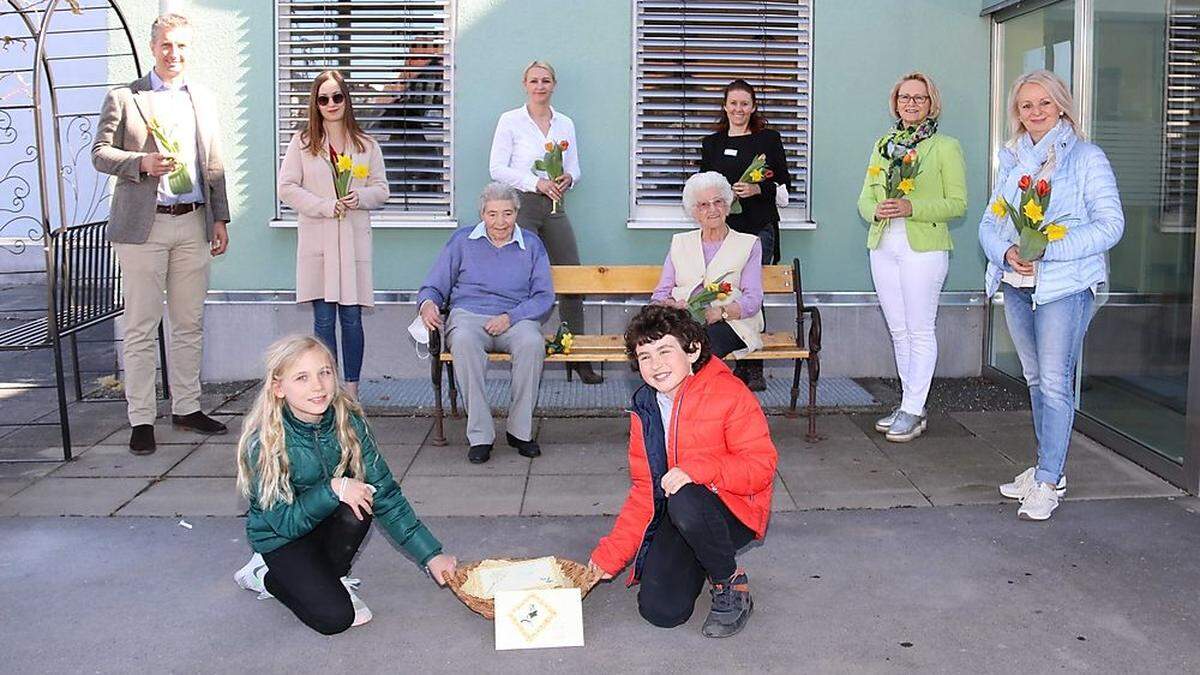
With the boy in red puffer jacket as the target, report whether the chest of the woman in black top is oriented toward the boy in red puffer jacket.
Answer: yes

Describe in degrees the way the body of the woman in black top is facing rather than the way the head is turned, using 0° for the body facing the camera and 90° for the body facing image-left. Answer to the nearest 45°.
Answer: approximately 0°

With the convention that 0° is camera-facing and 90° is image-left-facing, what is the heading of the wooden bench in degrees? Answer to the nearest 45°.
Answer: approximately 0°

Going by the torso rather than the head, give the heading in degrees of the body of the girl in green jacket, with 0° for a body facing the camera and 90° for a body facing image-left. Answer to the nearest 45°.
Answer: approximately 315°

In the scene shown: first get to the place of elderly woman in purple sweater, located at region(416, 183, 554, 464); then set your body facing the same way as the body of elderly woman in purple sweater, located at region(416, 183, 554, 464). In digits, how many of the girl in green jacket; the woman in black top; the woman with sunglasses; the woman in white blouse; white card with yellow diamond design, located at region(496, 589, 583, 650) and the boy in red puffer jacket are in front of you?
3
